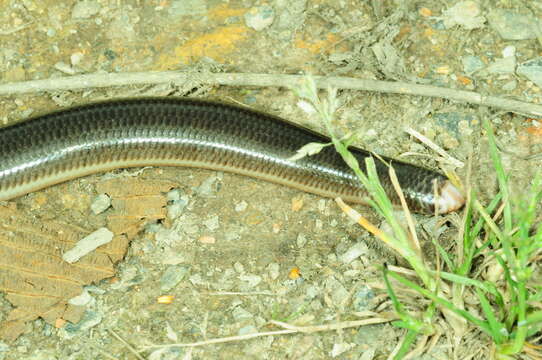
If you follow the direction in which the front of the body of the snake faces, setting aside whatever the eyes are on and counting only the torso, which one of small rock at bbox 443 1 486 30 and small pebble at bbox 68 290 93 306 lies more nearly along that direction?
the small rock

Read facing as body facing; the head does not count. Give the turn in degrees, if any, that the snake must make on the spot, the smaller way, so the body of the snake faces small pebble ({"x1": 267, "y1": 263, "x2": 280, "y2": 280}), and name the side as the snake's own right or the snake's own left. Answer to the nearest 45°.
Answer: approximately 45° to the snake's own right

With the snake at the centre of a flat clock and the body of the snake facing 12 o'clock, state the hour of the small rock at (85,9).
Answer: The small rock is roughly at 8 o'clock from the snake.

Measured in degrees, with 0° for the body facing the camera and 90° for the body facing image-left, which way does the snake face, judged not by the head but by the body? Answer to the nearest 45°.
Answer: approximately 270°

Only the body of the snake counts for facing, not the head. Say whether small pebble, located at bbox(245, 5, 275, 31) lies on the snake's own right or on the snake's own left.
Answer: on the snake's own left

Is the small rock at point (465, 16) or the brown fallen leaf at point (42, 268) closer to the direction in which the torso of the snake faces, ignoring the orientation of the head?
the small rock

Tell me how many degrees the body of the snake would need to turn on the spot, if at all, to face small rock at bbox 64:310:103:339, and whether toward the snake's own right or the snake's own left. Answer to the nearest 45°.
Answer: approximately 135° to the snake's own right

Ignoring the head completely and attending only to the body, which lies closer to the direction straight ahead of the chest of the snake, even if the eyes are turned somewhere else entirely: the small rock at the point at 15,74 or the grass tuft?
the grass tuft

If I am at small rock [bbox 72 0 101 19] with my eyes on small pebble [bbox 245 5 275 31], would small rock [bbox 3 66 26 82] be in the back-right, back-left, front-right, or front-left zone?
back-right

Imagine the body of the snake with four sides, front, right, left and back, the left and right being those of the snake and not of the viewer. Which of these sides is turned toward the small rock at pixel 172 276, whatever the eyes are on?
right
